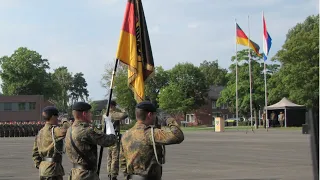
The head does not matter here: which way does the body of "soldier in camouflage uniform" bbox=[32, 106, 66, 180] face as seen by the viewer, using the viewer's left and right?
facing away from the viewer and to the right of the viewer

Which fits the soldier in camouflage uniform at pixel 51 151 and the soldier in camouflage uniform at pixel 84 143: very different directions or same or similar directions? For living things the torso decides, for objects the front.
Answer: same or similar directions

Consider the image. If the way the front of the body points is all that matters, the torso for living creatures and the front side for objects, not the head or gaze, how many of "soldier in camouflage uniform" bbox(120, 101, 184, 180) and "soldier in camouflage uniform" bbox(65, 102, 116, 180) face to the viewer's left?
0

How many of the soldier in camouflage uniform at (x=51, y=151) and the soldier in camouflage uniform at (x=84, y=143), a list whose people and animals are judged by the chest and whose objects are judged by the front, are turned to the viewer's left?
0

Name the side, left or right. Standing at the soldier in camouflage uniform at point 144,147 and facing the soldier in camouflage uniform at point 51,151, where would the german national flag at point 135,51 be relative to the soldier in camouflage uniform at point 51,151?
right

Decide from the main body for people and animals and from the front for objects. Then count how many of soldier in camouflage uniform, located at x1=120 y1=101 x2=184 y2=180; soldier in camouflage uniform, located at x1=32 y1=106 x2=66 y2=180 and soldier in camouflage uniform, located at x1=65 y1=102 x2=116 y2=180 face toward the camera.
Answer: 0

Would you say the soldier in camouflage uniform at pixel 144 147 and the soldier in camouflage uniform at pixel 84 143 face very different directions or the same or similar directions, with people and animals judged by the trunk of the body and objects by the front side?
same or similar directions

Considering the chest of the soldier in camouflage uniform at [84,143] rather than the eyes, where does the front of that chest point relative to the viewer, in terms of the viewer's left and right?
facing away from the viewer and to the right of the viewer

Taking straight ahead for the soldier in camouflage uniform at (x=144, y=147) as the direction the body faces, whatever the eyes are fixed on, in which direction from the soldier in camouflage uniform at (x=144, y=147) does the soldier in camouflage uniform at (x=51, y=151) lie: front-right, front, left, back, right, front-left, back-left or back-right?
left
